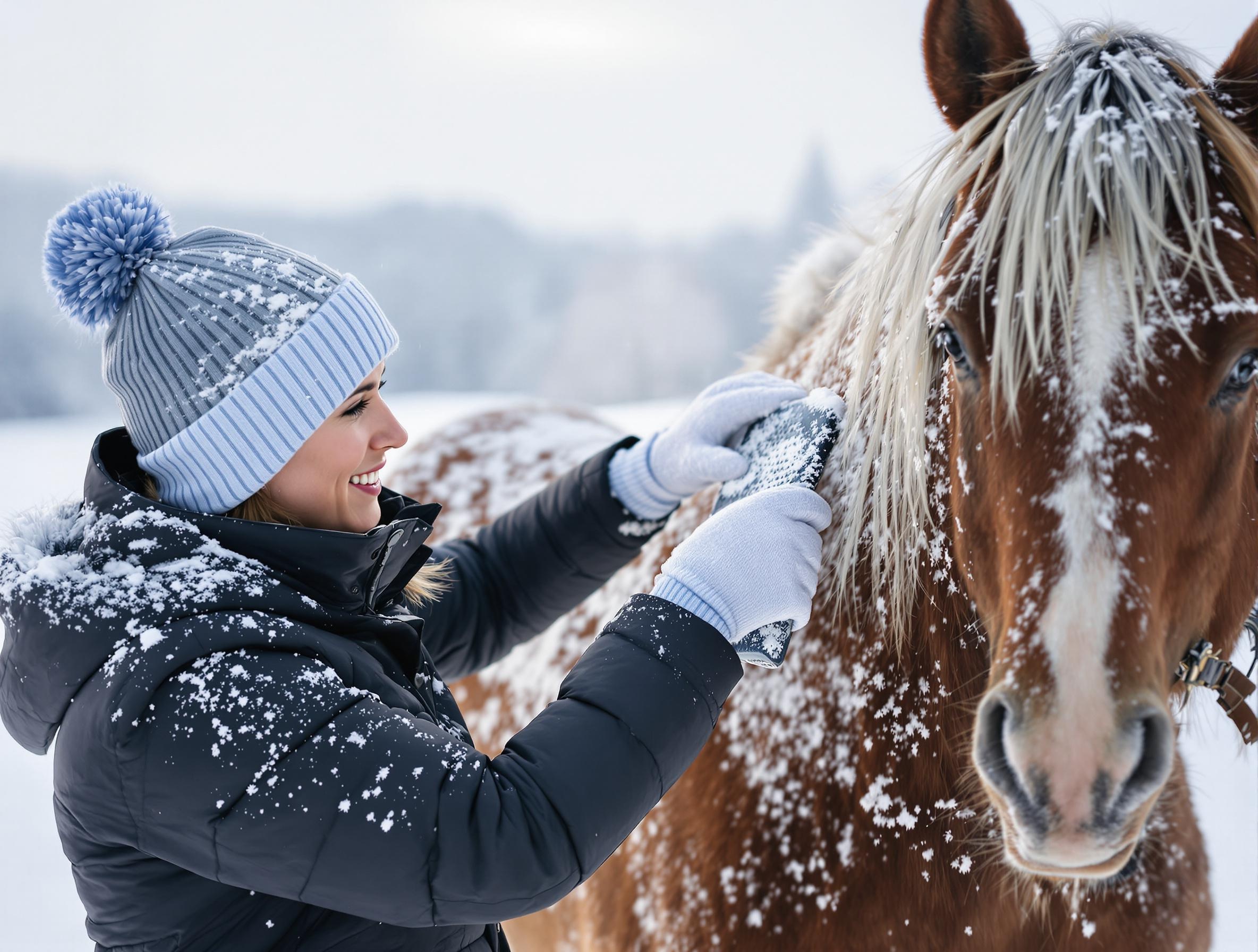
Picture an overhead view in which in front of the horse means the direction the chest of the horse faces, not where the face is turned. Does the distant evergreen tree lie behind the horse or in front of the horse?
behind

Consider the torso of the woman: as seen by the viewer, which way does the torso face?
to the viewer's right

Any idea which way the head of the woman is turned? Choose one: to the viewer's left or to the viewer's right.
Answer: to the viewer's right
